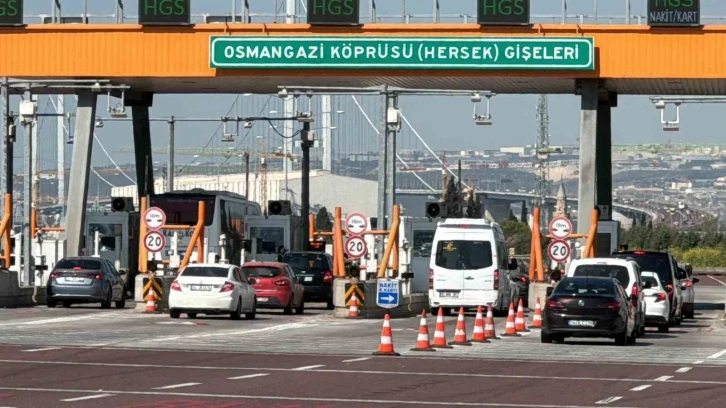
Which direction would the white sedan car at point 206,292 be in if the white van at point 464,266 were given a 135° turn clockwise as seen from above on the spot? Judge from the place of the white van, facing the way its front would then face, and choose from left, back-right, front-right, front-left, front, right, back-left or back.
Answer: right

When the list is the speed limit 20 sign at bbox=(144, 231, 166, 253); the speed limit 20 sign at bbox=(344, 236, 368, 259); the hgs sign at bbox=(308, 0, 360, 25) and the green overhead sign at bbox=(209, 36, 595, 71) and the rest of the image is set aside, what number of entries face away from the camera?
0

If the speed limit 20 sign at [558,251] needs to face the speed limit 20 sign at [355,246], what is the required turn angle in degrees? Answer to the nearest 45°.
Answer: approximately 90° to its right

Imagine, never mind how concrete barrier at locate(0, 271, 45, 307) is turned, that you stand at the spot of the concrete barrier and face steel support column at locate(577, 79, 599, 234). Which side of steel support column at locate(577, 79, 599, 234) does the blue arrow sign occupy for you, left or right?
right

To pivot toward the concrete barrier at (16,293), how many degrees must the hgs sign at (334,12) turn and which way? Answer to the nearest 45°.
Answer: approximately 90° to its right

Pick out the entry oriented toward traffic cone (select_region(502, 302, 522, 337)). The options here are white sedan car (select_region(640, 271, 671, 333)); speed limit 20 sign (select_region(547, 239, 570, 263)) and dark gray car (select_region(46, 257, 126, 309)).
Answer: the speed limit 20 sign

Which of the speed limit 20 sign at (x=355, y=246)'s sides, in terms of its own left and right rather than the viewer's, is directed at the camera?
front

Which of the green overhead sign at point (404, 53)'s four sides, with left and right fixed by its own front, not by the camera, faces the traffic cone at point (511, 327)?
front

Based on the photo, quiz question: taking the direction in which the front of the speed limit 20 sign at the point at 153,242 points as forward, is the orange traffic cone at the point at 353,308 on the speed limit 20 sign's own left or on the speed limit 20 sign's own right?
on the speed limit 20 sign's own left

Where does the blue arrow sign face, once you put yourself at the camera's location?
facing the viewer

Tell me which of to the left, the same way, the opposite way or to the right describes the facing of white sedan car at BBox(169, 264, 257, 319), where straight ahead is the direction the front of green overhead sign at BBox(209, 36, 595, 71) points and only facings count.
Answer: the opposite way

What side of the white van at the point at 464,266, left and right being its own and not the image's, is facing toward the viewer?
back

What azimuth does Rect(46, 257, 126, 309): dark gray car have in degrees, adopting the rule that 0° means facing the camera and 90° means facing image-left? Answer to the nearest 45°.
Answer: approximately 180°

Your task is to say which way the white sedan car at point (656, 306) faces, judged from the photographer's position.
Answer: facing away from the viewer

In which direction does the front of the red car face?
away from the camera

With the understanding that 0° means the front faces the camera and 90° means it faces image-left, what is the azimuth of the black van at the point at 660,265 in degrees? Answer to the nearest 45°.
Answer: approximately 180°
